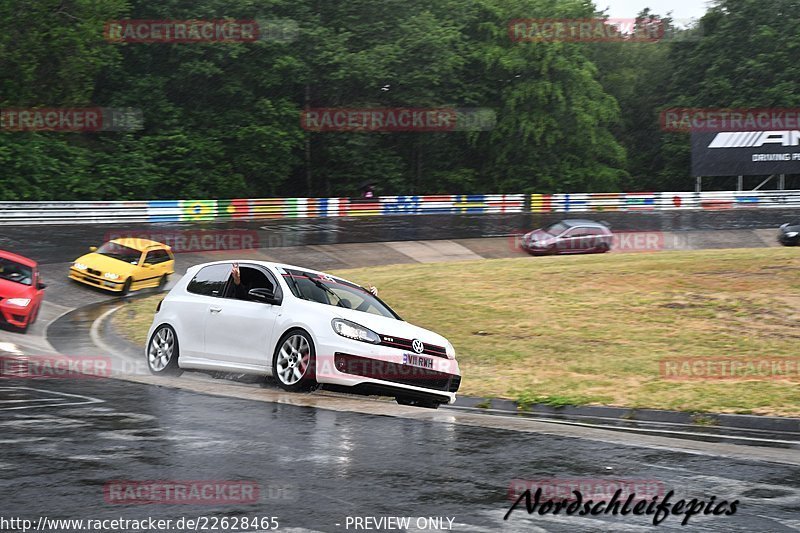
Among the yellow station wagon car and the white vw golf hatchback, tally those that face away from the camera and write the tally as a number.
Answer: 0

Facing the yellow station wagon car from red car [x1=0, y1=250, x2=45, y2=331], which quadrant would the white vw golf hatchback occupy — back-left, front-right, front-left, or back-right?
back-right

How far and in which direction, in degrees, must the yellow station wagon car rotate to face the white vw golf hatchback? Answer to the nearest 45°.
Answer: approximately 45° to its left

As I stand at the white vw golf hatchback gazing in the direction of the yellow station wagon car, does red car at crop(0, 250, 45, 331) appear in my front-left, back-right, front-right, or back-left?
front-left

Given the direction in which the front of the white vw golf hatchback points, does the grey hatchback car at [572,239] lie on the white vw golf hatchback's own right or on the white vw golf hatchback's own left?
on the white vw golf hatchback's own left

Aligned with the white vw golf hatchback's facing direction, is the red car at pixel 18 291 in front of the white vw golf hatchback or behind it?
behind

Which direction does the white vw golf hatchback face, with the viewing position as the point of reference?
facing the viewer and to the right of the viewer

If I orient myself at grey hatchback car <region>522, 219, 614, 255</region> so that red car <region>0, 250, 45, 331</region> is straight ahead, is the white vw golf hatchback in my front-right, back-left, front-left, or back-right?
front-left
